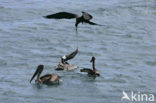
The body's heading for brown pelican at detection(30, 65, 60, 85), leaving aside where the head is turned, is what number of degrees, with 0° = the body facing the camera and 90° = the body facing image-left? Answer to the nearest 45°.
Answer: approximately 90°
